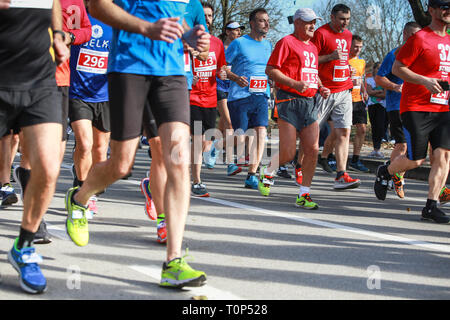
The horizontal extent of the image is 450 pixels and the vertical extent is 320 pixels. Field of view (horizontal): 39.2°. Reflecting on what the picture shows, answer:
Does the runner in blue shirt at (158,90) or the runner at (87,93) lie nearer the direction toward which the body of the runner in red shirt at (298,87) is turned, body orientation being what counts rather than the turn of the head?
the runner in blue shirt

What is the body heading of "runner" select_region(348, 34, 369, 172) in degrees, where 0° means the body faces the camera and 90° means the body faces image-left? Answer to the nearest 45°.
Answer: approximately 315°

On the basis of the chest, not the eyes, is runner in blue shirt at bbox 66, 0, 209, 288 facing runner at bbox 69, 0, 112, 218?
no

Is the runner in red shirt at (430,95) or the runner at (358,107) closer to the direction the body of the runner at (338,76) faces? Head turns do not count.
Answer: the runner in red shirt

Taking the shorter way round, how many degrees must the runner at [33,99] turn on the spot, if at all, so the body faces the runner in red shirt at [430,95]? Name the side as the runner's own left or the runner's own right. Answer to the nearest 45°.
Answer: approximately 90° to the runner's own left

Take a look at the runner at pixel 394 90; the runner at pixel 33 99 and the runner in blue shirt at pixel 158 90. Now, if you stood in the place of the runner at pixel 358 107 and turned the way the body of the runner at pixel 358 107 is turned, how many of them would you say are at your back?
0

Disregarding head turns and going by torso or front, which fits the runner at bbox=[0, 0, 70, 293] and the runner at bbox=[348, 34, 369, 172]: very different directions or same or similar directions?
same or similar directions

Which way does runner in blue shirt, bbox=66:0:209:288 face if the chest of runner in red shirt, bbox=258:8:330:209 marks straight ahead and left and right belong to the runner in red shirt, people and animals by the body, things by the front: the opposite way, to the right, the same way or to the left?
the same way

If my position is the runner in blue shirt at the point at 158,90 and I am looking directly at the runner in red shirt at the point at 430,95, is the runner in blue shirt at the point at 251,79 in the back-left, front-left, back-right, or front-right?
front-left

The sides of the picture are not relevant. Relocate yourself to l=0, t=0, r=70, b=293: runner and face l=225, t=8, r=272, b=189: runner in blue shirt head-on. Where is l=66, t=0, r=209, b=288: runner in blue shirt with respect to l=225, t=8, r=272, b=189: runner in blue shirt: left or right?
right

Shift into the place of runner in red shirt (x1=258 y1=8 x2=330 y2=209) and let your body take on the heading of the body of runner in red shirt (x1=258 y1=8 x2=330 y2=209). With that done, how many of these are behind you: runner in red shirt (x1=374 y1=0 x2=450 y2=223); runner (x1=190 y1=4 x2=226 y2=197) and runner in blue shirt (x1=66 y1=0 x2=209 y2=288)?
1

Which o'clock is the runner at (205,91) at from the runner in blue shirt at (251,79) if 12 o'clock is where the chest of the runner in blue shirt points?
The runner is roughly at 3 o'clock from the runner in blue shirt.

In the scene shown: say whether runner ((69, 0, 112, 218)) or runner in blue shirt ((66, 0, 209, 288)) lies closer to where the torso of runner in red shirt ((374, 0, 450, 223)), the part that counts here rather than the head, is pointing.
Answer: the runner in blue shirt

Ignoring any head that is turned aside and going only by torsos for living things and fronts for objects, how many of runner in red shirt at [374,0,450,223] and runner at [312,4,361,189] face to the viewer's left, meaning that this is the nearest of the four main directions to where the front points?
0
